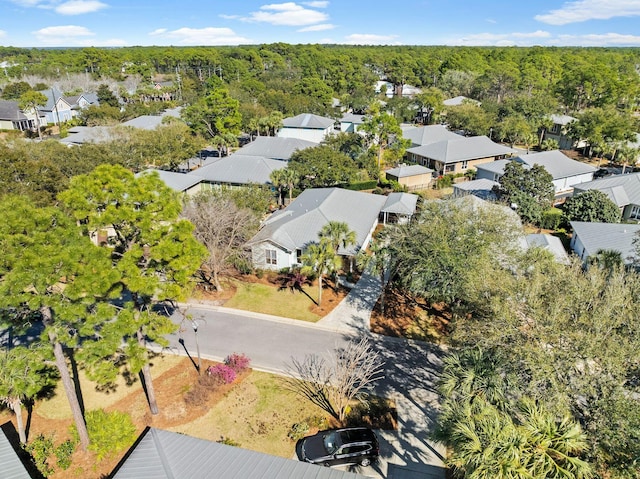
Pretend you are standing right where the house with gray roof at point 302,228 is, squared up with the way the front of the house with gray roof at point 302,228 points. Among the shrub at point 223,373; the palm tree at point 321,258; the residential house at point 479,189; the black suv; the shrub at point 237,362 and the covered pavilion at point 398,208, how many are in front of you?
4

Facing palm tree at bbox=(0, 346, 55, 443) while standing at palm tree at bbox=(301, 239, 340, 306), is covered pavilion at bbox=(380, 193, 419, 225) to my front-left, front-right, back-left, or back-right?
back-right

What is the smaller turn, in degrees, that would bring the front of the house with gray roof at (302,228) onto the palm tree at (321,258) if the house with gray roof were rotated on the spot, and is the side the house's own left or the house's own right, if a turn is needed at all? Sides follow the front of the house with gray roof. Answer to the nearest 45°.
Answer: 0° — it already faces it
